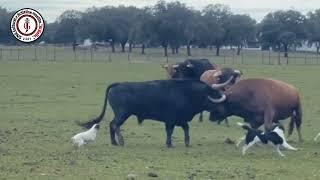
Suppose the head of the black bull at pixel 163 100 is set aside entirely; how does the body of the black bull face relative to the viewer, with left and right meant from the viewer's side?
facing to the right of the viewer

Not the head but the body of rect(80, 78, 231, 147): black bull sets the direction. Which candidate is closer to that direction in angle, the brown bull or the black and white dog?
the brown bull

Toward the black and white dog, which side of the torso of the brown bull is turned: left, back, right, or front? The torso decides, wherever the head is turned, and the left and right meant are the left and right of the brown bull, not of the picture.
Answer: left

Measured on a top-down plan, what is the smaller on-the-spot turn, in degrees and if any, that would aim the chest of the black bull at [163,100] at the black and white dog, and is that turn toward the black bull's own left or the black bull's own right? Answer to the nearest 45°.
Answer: approximately 45° to the black bull's own right

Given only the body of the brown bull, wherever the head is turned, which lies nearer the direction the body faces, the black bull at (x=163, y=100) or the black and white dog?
the black bull

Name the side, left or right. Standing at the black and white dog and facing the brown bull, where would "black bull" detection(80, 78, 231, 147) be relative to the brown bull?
left

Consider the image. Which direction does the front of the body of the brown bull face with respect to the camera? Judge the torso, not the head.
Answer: to the viewer's left
